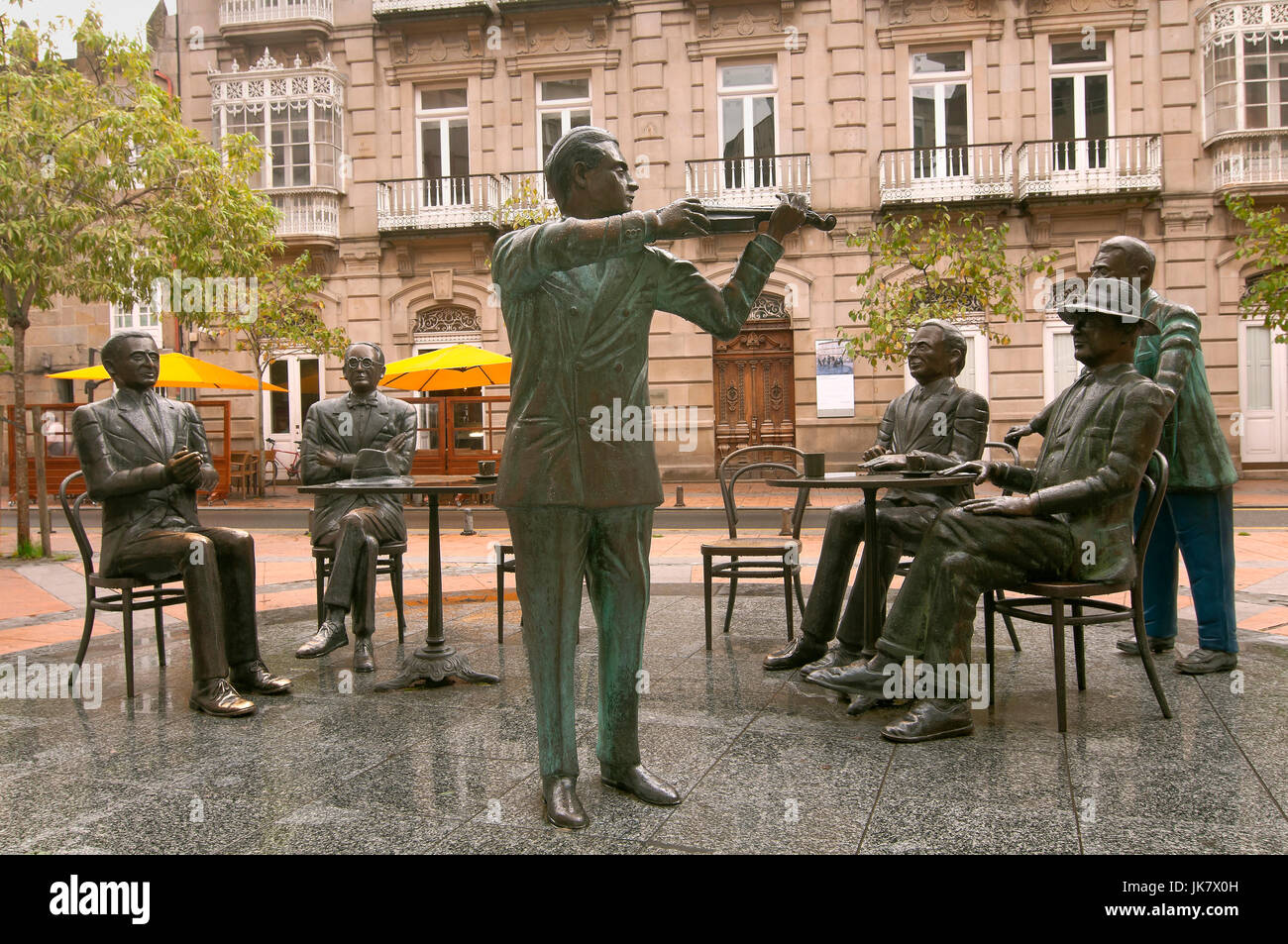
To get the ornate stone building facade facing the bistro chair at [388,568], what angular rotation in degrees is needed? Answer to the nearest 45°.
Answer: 0° — it already faces it

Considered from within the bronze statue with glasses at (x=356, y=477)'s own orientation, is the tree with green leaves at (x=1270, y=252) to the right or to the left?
on its left

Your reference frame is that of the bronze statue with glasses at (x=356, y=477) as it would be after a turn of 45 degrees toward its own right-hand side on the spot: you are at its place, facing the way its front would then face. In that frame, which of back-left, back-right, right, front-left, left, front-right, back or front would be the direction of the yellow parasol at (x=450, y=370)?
back-right

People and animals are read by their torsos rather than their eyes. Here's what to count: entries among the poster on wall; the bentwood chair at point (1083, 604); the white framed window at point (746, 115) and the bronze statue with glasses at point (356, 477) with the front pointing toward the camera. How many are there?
3

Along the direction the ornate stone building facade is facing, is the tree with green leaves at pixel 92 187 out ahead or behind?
ahead

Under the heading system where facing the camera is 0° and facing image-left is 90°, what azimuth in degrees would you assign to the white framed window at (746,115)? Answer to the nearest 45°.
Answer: approximately 0°

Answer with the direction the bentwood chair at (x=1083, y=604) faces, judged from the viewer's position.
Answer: facing to the left of the viewer

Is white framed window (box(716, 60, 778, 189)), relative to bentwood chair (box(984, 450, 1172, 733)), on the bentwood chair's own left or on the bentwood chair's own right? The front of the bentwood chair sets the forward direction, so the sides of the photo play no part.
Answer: on the bentwood chair's own right
